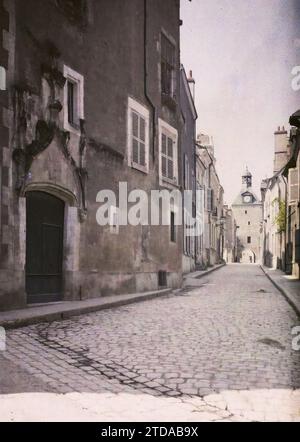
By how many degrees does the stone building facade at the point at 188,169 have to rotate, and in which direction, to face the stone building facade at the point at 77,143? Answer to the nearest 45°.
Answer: approximately 90° to its right

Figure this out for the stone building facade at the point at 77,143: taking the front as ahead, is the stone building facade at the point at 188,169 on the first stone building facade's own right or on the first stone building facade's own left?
on the first stone building facade's own left

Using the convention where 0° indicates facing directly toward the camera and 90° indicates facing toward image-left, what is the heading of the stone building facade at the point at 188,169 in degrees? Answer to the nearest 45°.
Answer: approximately 270°

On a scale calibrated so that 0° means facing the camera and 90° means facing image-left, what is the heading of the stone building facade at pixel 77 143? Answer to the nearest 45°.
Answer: approximately 315°
